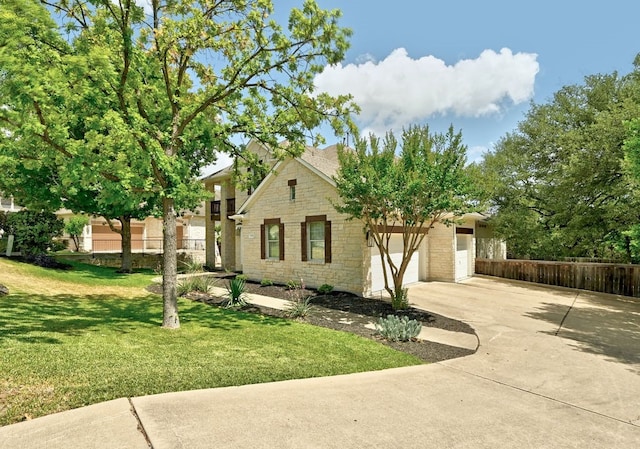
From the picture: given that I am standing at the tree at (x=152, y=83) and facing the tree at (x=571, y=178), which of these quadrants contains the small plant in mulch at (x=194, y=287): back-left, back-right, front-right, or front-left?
front-left

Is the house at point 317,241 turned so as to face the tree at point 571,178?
no

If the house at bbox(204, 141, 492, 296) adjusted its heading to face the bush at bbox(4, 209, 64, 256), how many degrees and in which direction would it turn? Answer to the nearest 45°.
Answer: approximately 45° to its right

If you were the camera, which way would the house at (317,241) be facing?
facing the viewer and to the left of the viewer

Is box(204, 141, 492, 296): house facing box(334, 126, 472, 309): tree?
no

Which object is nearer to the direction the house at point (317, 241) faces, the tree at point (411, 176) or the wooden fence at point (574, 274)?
the tree

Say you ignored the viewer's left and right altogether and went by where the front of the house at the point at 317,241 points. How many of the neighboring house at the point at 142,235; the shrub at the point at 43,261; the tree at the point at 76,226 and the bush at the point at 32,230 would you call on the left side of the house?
0

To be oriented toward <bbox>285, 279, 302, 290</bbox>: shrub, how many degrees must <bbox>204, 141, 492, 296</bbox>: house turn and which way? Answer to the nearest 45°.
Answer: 0° — it already faces it

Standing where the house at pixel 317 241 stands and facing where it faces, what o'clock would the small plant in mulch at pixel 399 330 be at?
The small plant in mulch is roughly at 10 o'clock from the house.

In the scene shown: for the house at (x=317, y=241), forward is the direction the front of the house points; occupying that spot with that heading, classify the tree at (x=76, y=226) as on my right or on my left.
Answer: on my right

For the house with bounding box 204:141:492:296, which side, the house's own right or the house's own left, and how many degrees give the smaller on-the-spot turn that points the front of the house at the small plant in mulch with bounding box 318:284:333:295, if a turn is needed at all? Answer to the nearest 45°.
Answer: approximately 45° to the house's own left
